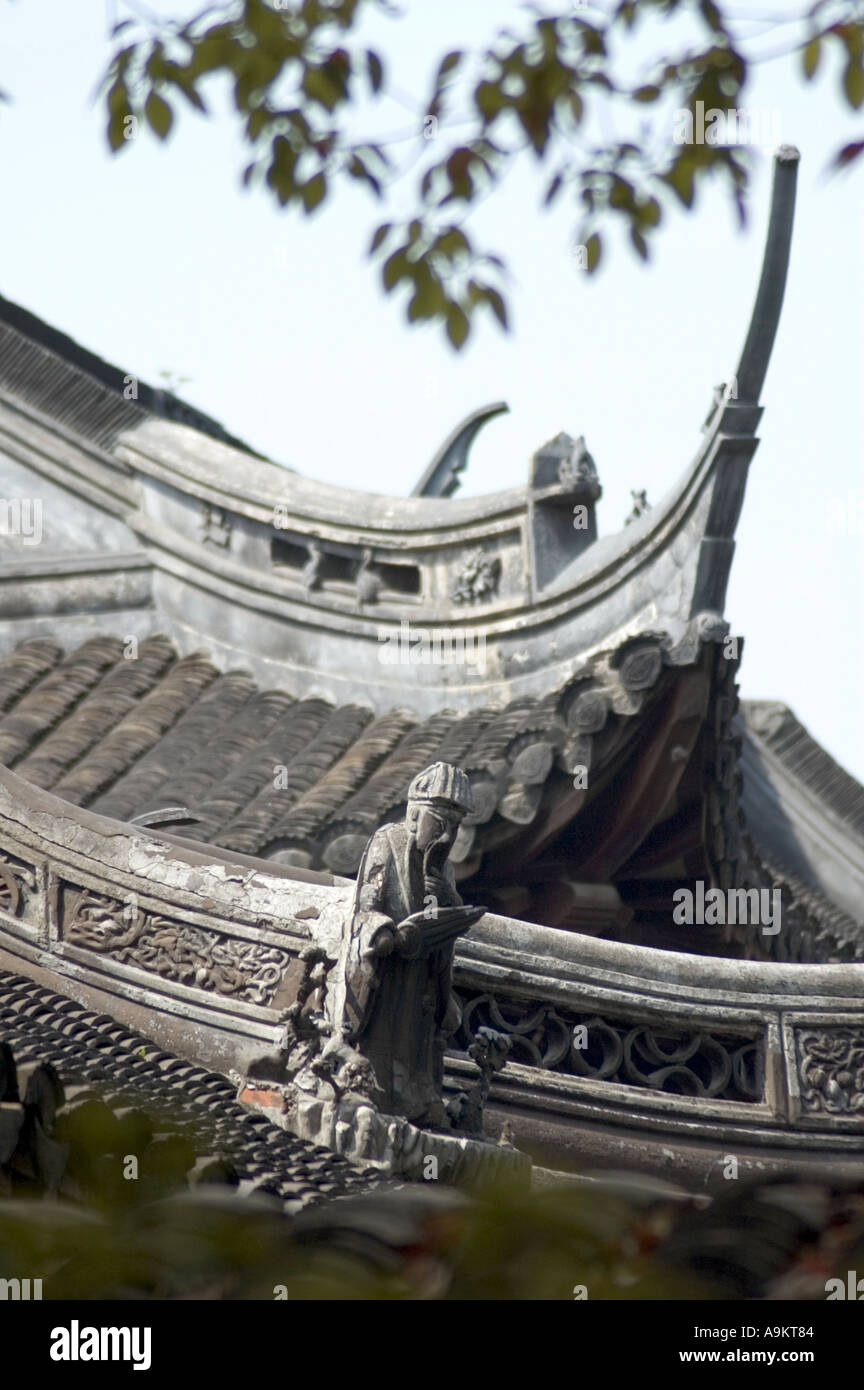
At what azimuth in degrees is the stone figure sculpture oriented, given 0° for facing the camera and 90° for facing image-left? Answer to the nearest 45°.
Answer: approximately 315°
